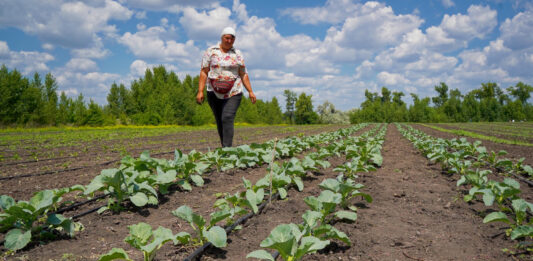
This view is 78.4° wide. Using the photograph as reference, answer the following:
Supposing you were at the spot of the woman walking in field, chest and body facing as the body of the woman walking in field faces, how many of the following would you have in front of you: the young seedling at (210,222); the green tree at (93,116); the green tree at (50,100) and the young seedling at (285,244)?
2

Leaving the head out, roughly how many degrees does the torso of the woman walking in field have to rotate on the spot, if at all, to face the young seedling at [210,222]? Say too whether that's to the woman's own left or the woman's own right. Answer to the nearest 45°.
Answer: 0° — they already face it

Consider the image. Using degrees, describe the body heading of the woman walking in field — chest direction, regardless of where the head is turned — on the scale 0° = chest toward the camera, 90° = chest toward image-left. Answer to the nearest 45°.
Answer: approximately 0°

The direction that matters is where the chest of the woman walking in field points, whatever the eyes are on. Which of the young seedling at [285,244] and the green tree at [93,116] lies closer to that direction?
the young seedling

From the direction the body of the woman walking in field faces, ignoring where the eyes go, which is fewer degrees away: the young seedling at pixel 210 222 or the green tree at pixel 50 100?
the young seedling

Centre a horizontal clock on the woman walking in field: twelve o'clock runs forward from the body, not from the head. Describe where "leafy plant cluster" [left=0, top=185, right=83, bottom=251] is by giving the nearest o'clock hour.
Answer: The leafy plant cluster is roughly at 1 o'clock from the woman walking in field.

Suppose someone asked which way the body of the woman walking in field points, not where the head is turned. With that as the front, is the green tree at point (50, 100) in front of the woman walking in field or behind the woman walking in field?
behind

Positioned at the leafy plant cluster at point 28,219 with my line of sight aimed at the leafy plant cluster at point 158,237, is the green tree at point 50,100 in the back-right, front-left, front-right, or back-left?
back-left

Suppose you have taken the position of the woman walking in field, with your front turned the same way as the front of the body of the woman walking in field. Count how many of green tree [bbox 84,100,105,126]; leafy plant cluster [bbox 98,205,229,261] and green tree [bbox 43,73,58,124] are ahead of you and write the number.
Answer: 1

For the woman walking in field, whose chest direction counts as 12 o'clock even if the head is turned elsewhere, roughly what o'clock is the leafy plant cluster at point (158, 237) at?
The leafy plant cluster is roughly at 12 o'clock from the woman walking in field.

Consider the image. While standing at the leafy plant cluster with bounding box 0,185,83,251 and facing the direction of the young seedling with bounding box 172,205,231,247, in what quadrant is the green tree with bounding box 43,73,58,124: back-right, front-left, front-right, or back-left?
back-left

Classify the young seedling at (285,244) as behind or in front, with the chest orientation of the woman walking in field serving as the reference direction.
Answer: in front
